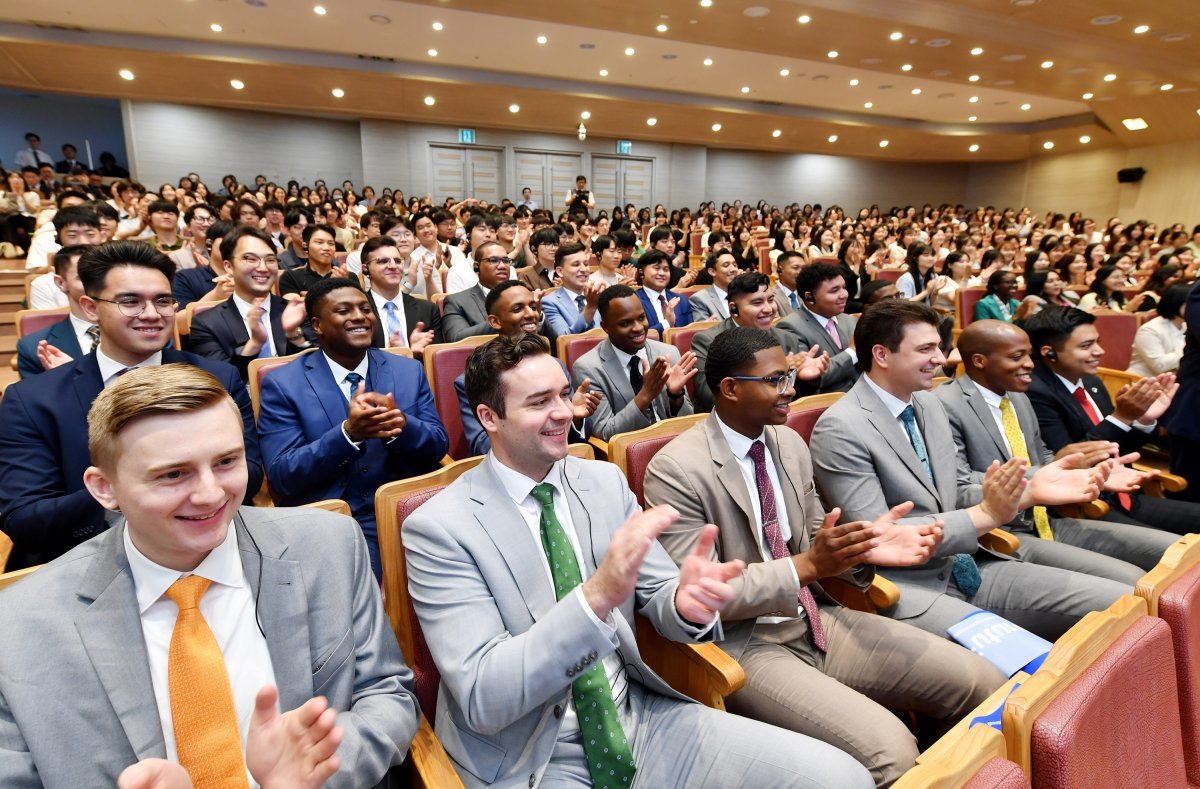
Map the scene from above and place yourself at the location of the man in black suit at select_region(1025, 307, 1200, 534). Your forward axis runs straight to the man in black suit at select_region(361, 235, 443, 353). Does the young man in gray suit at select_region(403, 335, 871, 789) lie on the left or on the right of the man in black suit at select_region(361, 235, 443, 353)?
left

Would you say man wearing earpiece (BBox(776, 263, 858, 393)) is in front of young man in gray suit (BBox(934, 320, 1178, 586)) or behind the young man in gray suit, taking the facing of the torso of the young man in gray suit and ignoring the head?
behind

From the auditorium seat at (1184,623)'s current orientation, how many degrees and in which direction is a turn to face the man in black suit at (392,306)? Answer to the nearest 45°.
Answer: approximately 135° to its right

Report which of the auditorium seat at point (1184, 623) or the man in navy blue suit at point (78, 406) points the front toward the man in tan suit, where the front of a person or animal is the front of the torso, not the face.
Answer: the man in navy blue suit

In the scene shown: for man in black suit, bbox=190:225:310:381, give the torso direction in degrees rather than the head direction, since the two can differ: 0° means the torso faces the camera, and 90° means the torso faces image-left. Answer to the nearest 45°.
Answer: approximately 315°

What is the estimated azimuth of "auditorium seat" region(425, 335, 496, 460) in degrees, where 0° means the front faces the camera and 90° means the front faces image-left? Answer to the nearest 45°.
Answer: approximately 315°

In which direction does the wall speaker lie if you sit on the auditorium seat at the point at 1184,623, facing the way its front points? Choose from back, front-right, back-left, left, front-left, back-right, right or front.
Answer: back-left
